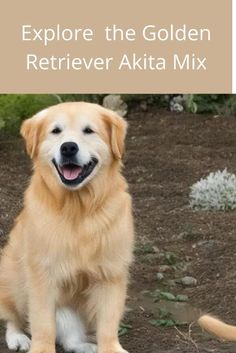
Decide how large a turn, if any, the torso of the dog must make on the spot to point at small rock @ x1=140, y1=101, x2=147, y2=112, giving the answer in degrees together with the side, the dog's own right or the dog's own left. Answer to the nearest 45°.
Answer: approximately 180°

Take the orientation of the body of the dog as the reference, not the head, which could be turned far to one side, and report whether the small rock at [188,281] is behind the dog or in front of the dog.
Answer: behind

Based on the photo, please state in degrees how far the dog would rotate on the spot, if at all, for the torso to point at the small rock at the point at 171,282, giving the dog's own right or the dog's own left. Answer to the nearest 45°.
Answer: approximately 135° to the dog's own left

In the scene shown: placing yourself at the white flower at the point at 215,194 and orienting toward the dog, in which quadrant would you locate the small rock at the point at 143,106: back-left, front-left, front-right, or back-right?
back-right

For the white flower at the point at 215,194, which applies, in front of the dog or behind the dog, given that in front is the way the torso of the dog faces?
behind

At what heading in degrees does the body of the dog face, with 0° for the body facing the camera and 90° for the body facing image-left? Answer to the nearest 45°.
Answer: approximately 0°
